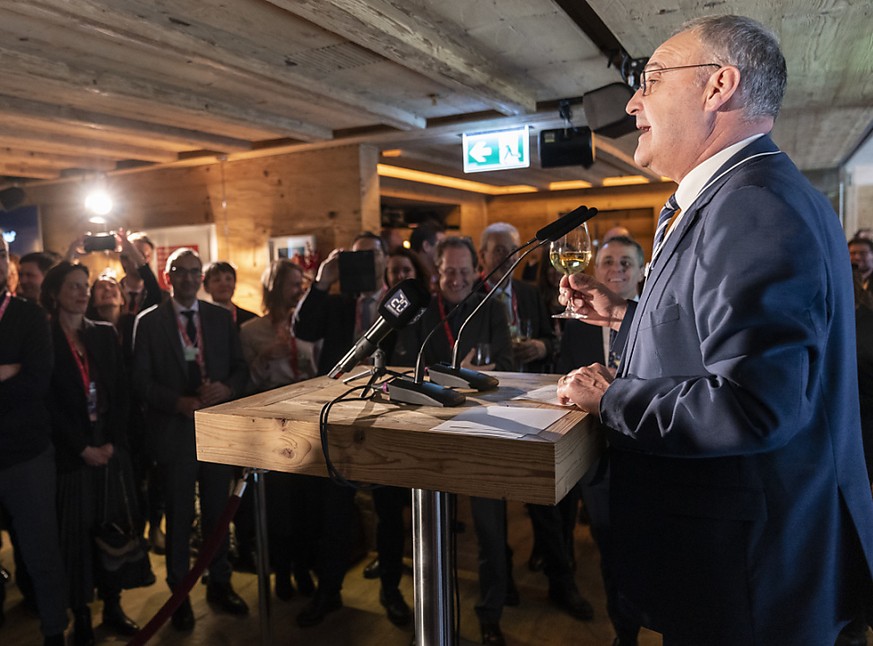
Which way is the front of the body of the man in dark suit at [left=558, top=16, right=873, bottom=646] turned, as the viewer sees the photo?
to the viewer's left

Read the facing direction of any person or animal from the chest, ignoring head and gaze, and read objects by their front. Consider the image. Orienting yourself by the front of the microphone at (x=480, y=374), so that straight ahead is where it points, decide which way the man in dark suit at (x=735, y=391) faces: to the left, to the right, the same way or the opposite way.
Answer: the opposite way

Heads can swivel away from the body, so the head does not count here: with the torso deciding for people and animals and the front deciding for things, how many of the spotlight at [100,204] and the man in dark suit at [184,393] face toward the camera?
2

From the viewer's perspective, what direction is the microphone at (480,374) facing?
to the viewer's right

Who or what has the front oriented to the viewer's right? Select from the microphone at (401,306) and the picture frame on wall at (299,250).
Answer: the microphone

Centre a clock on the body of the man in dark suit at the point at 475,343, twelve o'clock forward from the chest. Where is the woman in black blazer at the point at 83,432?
The woman in black blazer is roughly at 3 o'clock from the man in dark suit.

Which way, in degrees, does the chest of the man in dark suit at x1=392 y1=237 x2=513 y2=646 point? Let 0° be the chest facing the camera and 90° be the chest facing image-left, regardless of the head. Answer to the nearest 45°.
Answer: approximately 0°

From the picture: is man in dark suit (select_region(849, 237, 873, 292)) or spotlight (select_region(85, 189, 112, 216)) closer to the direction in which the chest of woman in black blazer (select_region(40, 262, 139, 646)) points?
the man in dark suit

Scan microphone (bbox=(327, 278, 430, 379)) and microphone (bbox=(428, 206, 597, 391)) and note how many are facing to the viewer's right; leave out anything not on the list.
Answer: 2
